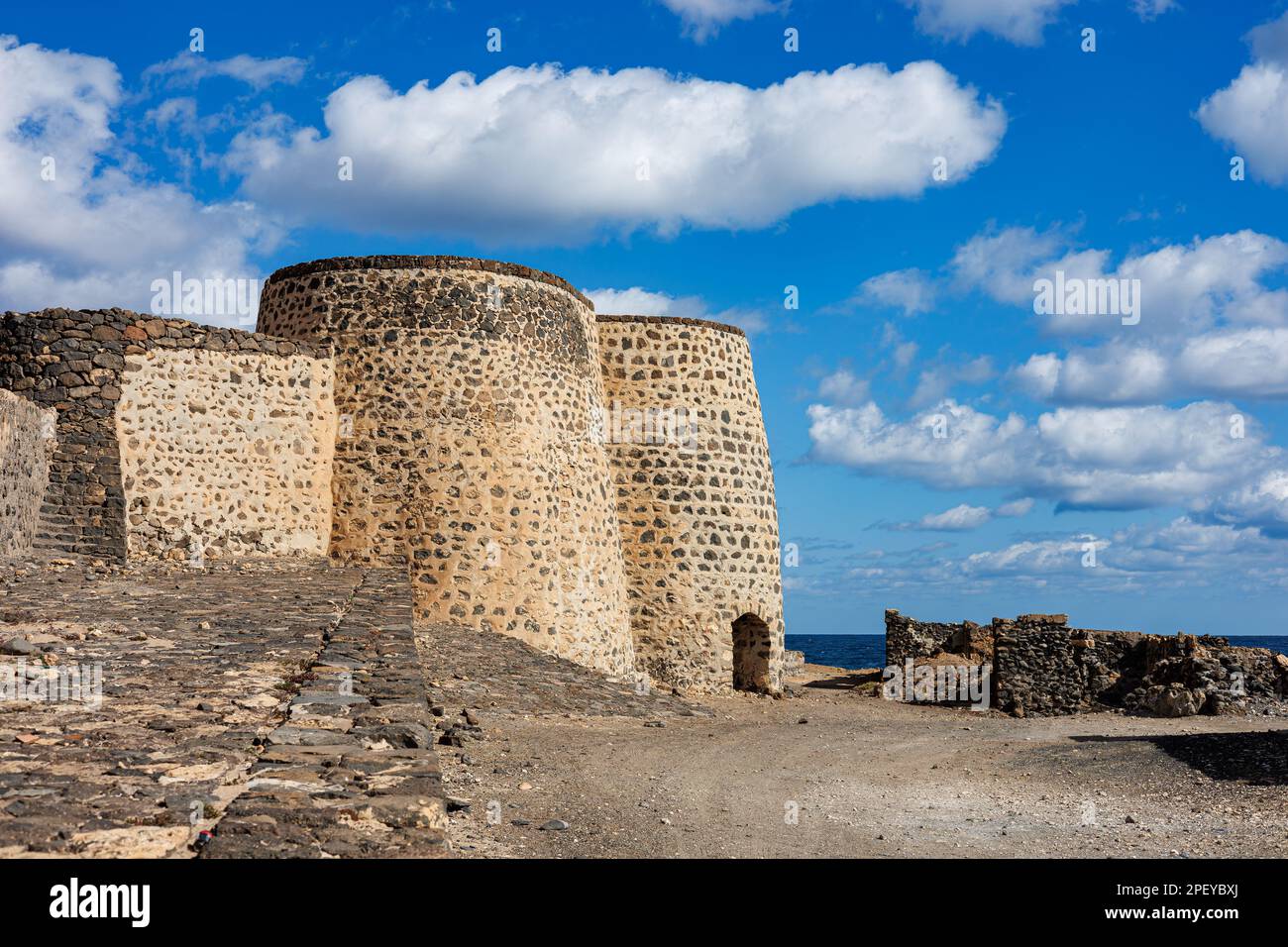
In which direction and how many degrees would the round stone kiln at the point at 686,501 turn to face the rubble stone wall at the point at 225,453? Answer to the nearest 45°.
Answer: approximately 90° to its right

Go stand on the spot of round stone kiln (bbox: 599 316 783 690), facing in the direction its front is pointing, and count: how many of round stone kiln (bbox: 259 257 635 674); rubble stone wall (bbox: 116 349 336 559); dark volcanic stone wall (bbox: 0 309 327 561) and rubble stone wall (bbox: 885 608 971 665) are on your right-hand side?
3

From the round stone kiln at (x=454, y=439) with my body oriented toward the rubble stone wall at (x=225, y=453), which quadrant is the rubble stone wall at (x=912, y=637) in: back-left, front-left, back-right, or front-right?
back-right

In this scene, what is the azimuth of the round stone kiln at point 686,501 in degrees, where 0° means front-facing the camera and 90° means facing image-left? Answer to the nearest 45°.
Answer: approximately 315°

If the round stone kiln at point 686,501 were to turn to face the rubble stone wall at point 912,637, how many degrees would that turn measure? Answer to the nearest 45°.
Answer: approximately 90° to its left

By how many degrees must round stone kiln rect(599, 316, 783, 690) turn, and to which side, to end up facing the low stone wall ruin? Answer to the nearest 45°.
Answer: approximately 45° to its left

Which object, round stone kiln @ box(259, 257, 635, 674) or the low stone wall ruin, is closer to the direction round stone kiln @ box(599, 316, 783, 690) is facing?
the low stone wall ruin

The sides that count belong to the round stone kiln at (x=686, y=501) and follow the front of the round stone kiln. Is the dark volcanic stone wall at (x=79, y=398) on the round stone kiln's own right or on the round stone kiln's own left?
on the round stone kiln's own right

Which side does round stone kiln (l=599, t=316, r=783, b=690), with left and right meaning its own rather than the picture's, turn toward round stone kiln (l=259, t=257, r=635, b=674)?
right

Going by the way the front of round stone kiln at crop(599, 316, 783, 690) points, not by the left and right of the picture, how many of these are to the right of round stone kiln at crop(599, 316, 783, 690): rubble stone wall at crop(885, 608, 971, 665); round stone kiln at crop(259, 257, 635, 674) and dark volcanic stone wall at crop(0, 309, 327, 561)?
2

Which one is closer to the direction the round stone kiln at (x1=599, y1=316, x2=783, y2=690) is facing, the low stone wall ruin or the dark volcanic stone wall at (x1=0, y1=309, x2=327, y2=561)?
the low stone wall ruin

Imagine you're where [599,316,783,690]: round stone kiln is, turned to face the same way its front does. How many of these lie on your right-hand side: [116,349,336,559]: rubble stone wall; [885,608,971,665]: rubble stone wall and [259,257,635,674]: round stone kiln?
2
